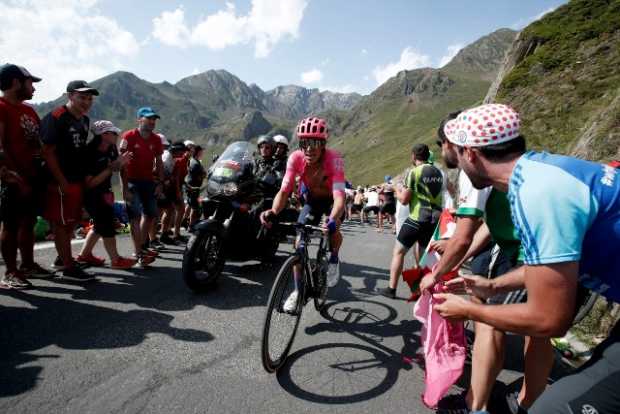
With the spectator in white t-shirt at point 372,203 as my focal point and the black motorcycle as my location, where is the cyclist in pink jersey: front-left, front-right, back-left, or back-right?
back-right

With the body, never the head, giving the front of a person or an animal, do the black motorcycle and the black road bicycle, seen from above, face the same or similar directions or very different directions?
same or similar directions

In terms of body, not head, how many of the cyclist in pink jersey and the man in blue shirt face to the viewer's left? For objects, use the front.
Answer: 1

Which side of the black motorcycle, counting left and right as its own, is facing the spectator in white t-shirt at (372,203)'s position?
back

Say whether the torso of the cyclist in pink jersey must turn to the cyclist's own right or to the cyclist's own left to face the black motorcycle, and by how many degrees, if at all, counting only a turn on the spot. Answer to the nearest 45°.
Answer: approximately 135° to the cyclist's own right

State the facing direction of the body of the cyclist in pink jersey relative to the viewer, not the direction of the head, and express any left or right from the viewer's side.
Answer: facing the viewer

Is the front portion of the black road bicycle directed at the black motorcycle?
no

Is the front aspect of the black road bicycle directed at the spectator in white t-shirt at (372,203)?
no

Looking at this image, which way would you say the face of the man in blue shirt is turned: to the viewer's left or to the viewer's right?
to the viewer's left

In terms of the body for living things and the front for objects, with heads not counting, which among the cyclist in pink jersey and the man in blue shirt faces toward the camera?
the cyclist in pink jersey

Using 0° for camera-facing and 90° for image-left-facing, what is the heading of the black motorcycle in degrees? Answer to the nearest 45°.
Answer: approximately 45°

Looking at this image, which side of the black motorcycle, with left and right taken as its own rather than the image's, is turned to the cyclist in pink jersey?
left

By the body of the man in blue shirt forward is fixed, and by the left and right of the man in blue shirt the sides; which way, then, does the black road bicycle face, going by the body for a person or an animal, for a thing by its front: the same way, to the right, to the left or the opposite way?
to the left

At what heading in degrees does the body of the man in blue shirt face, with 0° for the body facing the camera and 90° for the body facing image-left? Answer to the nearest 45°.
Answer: approximately 90°

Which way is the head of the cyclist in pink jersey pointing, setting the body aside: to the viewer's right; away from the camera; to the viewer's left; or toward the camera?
toward the camera

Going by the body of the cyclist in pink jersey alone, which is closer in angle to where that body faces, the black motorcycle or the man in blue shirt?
the man in blue shirt
